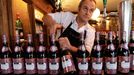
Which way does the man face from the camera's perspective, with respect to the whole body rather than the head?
toward the camera

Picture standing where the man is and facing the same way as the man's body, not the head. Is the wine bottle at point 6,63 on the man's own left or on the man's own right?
on the man's own right

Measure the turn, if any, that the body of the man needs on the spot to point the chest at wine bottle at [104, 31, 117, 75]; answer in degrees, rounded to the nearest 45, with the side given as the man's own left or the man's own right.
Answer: approximately 45° to the man's own left

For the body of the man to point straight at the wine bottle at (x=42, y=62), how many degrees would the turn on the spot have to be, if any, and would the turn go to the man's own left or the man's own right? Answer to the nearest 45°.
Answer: approximately 45° to the man's own right
